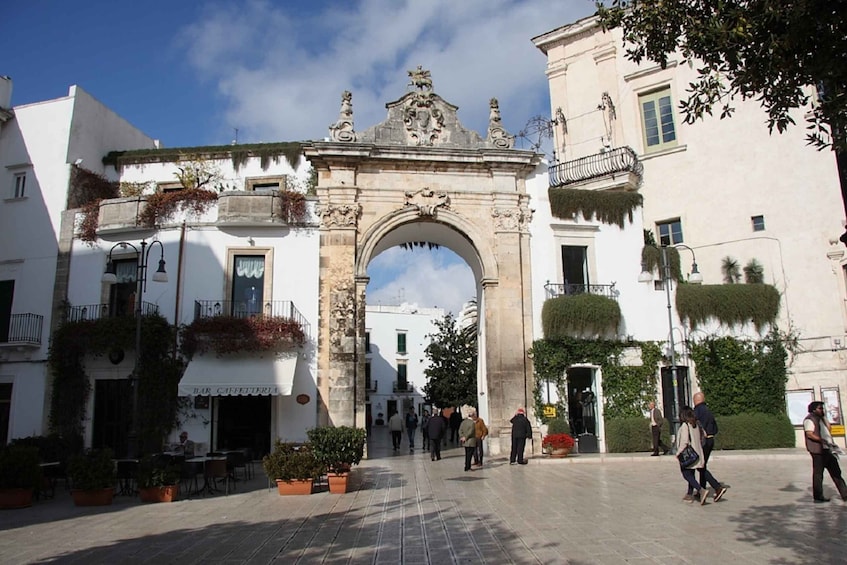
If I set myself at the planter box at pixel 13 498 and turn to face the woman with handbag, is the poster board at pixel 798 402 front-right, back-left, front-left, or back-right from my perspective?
front-left

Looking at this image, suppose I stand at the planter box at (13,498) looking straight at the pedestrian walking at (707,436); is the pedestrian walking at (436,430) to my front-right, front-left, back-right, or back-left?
front-left

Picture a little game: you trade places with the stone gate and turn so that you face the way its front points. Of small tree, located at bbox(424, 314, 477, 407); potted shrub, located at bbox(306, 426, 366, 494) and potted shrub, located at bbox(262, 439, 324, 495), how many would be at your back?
1

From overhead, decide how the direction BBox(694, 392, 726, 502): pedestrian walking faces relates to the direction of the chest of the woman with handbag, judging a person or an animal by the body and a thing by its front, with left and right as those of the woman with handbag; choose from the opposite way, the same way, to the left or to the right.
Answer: the same way

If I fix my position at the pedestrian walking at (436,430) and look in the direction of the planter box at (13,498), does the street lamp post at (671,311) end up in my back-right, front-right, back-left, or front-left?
back-left

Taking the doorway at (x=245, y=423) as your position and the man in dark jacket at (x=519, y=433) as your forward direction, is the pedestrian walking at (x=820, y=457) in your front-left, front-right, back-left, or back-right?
front-right

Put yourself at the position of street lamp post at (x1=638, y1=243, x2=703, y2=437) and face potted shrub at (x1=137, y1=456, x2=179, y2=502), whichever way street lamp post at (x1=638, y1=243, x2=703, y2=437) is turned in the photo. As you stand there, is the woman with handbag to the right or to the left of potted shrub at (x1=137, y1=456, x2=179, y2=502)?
left

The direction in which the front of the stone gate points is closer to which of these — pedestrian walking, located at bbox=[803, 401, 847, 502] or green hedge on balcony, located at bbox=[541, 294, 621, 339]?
the pedestrian walking

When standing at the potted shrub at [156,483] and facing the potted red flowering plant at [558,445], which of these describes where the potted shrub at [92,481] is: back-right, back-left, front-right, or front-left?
back-left

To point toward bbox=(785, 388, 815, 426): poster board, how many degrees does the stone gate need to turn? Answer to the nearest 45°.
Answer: approximately 90° to its left

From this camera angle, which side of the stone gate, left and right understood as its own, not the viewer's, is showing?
front
